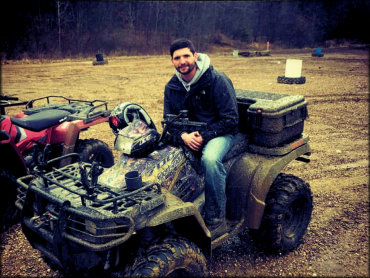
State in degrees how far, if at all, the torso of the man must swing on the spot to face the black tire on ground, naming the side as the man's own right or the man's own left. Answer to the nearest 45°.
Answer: approximately 135° to the man's own right

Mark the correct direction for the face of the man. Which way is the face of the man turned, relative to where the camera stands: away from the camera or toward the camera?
toward the camera

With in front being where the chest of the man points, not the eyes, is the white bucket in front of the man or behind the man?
behind

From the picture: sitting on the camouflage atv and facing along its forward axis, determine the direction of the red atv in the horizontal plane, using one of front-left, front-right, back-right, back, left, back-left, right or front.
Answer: right

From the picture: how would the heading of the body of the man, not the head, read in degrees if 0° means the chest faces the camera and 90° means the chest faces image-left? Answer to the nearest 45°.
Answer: approximately 45°

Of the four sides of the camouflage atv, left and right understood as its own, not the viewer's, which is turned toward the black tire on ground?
back

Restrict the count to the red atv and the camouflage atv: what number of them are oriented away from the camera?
0

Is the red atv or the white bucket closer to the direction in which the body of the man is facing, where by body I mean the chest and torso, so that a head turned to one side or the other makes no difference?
the red atv

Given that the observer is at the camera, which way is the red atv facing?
facing the viewer and to the left of the viewer

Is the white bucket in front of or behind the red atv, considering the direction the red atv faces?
behind

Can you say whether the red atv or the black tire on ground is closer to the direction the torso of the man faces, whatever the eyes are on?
the red atv

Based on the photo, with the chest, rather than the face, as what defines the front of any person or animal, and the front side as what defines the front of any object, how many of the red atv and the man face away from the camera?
0
